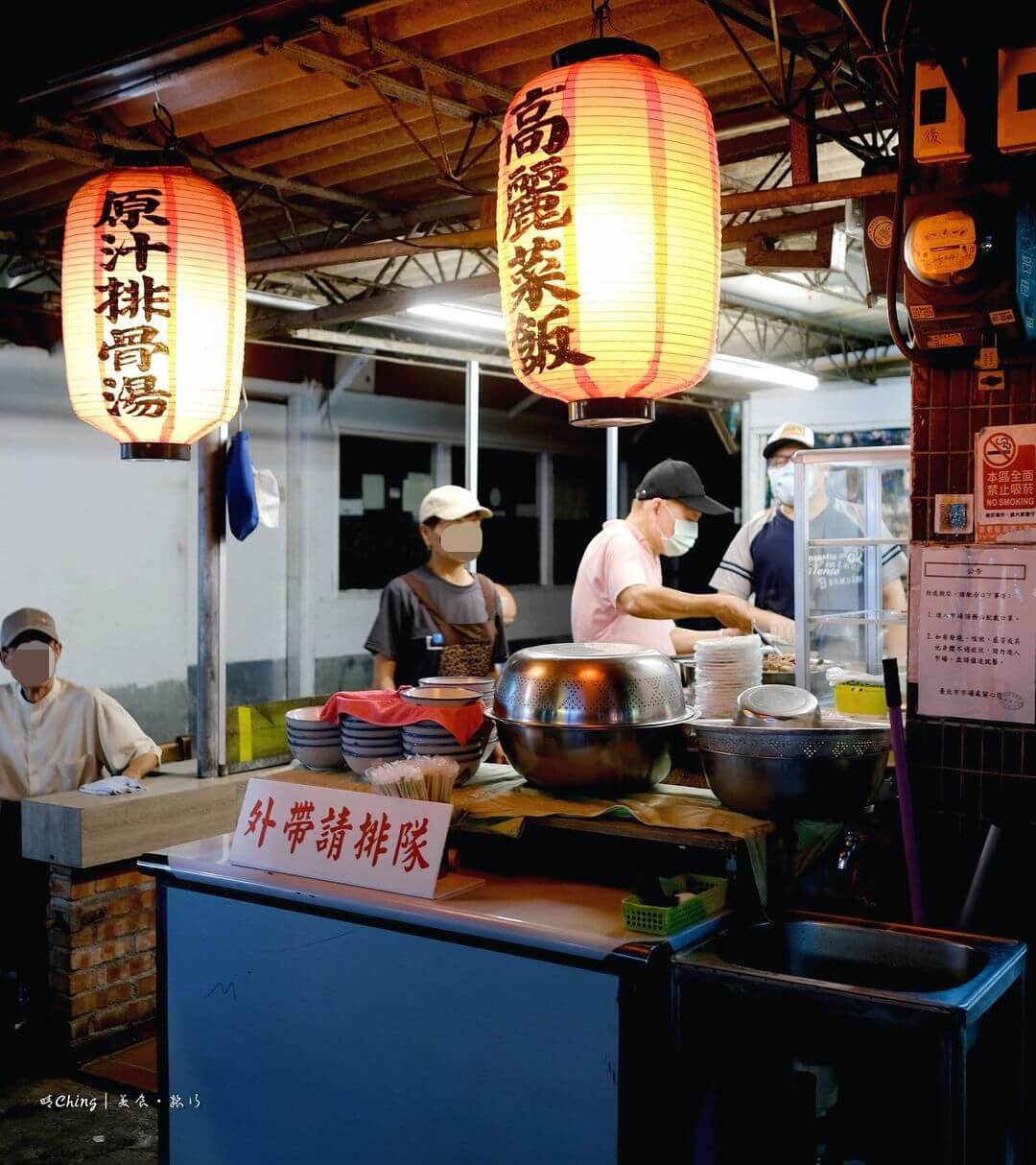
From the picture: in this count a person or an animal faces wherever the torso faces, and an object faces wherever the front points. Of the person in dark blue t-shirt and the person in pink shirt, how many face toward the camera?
1

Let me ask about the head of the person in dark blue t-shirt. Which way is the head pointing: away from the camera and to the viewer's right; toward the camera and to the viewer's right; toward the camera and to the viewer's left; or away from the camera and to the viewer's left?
toward the camera and to the viewer's left

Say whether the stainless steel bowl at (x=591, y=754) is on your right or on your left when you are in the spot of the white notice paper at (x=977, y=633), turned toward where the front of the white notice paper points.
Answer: on your right

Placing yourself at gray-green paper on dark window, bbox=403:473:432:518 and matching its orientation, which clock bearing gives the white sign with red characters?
The white sign with red characters is roughly at 12 o'clock from the gray-green paper on dark window.

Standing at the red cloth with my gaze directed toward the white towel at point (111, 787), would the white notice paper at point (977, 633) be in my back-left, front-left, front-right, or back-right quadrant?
back-right

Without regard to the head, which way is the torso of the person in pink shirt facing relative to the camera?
to the viewer's right

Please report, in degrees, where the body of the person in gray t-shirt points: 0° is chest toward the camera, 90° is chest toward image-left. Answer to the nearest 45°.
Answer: approximately 315°

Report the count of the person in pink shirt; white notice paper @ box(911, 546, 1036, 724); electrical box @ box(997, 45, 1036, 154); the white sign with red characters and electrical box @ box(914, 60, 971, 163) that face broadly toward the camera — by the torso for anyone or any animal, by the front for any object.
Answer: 4

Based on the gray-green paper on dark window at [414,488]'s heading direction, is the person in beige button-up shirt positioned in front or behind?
in front

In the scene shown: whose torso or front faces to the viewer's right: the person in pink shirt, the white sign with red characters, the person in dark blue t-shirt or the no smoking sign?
the person in pink shirt
